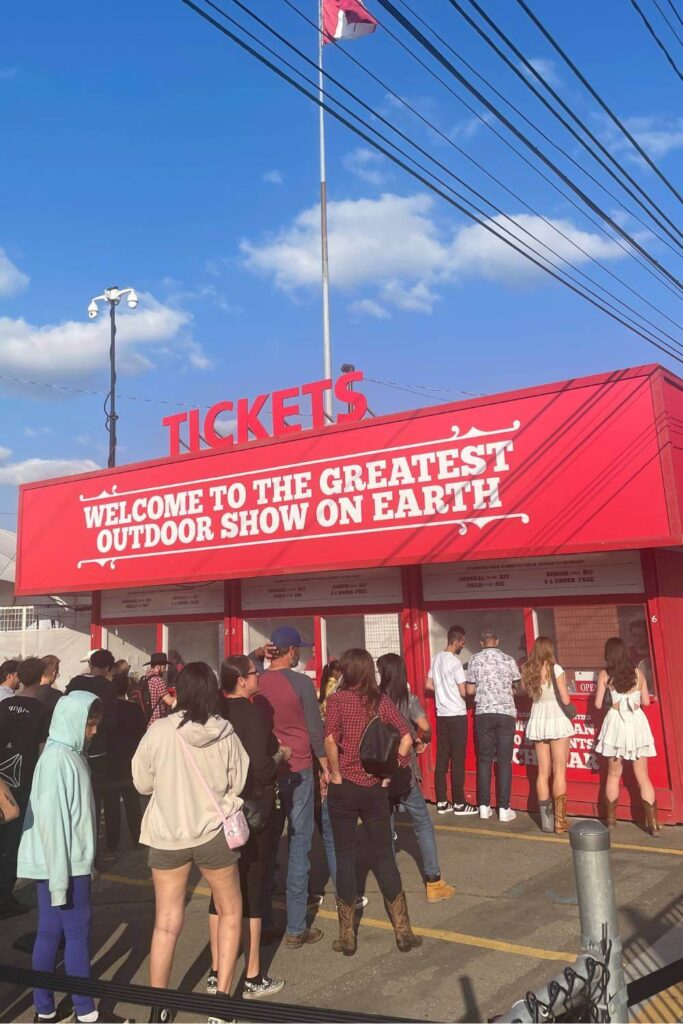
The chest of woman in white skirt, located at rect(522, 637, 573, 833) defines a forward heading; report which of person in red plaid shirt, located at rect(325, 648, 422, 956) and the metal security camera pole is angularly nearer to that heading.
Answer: the metal security camera pole

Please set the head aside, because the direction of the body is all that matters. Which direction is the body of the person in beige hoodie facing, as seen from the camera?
away from the camera

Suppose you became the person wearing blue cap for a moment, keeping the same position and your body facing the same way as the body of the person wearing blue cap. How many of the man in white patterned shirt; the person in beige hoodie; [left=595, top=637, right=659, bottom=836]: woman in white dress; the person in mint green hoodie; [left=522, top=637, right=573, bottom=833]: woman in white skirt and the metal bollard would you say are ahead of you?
3

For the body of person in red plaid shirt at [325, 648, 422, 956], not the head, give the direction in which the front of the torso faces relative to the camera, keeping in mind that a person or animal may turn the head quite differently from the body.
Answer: away from the camera

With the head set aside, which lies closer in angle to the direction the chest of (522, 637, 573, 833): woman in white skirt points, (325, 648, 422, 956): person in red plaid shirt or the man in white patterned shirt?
the man in white patterned shirt

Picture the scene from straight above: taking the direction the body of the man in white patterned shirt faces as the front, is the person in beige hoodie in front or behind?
behind

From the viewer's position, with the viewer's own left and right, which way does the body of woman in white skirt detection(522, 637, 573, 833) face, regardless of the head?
facing away from the viewer

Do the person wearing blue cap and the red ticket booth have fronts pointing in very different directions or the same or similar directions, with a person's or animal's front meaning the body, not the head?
very different directions

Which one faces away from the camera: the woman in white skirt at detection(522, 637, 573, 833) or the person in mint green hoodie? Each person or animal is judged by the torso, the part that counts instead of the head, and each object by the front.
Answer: the woman in white skirt

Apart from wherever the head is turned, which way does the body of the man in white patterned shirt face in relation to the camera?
away from the camera

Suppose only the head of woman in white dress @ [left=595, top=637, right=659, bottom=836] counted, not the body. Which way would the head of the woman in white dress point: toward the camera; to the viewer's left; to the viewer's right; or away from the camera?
away from the camera

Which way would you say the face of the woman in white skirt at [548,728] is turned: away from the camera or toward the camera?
away from the camera

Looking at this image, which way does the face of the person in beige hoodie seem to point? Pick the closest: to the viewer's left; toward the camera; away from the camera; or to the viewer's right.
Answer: away from the camera

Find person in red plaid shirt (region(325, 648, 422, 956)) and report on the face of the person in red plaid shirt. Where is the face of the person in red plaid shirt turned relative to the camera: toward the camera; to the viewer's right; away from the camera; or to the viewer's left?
away from the camera

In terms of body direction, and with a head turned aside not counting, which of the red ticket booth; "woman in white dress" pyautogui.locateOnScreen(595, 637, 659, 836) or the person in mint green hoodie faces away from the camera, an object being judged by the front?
the woman in white dress
